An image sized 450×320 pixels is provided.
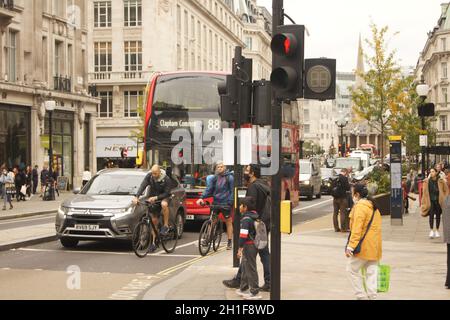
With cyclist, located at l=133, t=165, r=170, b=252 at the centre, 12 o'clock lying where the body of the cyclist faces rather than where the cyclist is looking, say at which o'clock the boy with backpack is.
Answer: The boy with backpack is roughly at 10 o'clock from the cyclist.

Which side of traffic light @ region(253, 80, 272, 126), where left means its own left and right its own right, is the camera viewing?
back

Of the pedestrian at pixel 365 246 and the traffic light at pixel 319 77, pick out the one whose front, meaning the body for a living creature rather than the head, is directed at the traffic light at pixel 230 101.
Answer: the pedestrian

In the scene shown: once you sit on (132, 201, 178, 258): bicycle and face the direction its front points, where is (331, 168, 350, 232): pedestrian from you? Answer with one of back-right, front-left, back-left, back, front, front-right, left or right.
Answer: back

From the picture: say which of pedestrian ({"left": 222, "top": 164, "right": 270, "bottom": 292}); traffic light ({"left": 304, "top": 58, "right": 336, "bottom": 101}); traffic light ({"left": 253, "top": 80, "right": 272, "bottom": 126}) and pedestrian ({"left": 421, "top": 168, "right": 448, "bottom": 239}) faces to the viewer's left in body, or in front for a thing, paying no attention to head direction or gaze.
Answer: pedestrian ({"left": 222, "top": 164, "right": 270, "bottom": 292})

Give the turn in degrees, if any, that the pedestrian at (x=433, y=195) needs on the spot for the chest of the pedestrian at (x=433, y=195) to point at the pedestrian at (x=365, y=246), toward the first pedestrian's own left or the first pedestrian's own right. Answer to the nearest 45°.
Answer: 0° — they already face them

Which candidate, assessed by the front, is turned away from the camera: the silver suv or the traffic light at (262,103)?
the traffic light

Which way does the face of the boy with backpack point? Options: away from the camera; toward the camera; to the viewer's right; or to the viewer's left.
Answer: to the viewer's left

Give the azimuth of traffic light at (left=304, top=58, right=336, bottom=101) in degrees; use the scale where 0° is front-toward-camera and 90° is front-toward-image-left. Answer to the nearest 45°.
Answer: approximately 0°

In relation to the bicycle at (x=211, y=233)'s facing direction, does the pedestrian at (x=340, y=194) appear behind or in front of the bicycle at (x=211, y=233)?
behind
